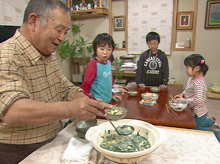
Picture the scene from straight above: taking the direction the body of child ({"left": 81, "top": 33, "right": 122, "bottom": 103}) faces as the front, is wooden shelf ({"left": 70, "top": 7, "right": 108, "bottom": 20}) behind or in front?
behind

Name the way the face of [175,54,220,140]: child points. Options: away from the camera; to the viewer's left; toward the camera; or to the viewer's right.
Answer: to the viewer's left

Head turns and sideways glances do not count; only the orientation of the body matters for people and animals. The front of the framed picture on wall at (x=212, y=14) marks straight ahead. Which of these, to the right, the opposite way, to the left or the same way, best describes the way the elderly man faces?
to the left

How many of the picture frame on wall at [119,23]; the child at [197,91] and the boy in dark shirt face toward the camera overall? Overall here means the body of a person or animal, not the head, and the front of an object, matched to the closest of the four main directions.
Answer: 2

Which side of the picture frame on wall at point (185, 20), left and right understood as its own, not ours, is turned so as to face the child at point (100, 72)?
front

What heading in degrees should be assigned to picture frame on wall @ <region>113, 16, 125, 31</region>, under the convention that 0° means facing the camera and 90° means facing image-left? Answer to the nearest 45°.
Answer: approximately 0°

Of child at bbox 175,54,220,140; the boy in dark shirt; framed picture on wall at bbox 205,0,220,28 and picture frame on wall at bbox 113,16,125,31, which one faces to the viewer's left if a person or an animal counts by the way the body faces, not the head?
the child

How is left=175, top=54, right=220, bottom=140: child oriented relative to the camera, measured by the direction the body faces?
to the viewer's left

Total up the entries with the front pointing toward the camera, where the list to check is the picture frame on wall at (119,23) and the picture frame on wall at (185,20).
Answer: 2

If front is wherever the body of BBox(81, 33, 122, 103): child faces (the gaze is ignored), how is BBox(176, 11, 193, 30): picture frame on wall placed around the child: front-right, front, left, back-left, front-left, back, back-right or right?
left

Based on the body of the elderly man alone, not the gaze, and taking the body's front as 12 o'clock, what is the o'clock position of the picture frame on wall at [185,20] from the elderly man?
The picture frame on wall is roughly at 9 o'clock from the elderly man.

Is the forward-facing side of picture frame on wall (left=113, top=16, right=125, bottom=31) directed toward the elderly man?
yes

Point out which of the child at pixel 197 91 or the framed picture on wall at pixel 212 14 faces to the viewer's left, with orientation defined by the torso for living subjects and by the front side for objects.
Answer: the child

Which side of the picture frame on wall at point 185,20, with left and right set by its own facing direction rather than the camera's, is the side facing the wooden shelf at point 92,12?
right
